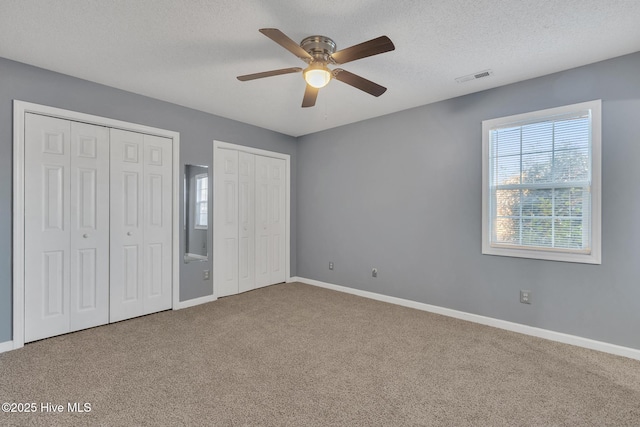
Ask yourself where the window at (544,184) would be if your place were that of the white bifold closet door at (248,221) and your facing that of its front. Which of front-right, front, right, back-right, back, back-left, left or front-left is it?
front

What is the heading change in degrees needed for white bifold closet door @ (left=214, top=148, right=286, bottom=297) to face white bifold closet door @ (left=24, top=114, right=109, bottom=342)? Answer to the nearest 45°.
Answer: approximately 90° to its right

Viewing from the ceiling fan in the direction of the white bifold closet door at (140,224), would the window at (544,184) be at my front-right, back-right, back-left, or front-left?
back-right

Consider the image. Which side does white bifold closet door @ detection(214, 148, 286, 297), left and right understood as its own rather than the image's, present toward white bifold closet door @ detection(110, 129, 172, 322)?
right

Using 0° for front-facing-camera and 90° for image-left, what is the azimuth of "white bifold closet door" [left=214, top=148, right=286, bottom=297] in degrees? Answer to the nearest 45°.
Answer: approximately 315°

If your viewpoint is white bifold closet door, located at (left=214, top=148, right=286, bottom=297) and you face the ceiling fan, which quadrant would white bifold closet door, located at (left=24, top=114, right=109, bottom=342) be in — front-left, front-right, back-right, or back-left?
front-right
